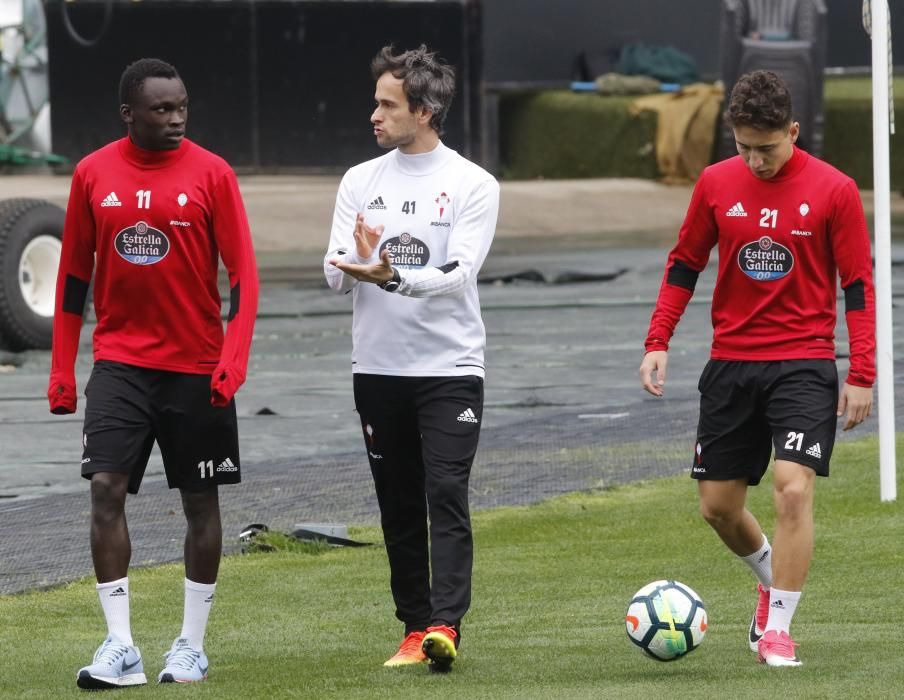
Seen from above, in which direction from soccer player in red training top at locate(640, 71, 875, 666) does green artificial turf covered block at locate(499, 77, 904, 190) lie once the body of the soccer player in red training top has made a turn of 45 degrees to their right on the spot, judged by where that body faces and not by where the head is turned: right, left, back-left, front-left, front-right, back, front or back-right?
back-right

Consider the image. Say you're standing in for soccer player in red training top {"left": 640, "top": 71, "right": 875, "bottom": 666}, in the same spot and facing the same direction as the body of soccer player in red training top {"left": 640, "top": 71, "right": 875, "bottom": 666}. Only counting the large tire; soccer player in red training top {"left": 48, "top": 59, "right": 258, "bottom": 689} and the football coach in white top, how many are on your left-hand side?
0

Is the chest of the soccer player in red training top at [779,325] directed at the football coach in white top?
no

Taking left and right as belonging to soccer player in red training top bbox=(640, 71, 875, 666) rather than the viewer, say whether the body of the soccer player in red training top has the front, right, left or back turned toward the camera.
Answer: front

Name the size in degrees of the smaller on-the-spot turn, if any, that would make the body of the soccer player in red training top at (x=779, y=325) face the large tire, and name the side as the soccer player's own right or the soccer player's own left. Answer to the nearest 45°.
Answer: approximately 135° to the soccer player's own right

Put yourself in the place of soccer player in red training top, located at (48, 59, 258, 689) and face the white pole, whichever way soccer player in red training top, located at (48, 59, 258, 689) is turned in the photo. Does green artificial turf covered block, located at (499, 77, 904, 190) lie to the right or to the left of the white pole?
left

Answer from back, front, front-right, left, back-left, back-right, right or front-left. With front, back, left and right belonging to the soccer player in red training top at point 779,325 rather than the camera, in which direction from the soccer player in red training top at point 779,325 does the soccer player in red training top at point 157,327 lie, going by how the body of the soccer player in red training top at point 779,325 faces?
right

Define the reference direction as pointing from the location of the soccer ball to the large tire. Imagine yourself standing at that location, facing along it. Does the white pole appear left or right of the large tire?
right

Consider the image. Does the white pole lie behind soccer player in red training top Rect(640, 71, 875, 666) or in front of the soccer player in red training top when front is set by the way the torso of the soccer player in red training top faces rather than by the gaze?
behind

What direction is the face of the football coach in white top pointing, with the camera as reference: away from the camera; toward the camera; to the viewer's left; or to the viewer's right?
to the viewer's left
